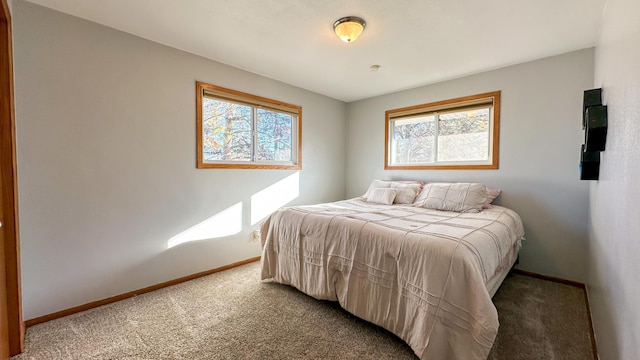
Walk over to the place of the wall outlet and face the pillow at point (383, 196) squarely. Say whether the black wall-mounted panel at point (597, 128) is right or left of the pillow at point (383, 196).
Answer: right

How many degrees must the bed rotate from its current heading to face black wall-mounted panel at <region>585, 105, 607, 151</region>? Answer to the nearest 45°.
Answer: approximately 135° to its left

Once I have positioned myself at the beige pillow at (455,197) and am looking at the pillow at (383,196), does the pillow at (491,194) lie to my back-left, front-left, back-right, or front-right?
back-right

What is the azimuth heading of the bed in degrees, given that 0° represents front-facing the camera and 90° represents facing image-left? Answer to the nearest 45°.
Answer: approximately 45°

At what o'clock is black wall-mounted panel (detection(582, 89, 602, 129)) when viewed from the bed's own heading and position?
The black wall-mounted panel is roughly at 7 o'clock from the bed.

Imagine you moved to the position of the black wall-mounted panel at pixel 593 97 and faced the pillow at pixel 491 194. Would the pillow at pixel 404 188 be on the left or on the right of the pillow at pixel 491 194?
left
